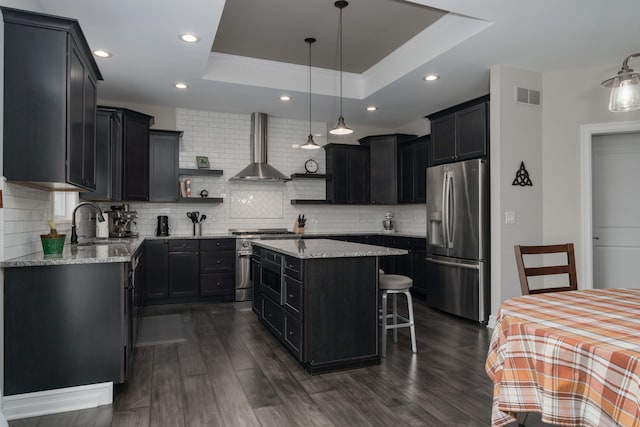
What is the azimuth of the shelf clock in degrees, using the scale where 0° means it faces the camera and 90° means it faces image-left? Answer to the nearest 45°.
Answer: approximately 0°

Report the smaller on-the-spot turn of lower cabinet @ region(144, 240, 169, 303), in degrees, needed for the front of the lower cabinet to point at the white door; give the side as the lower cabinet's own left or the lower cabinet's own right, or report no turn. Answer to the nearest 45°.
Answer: approximately 45° to the lower cabinet's own left

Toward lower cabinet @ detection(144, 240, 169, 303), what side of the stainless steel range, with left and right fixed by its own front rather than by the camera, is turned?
right

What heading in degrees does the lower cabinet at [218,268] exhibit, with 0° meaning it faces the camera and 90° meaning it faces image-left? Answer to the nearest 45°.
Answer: approximately 0°

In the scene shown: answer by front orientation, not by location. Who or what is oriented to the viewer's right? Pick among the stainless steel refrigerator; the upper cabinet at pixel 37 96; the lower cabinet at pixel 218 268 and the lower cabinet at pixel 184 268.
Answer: the upper cabinet

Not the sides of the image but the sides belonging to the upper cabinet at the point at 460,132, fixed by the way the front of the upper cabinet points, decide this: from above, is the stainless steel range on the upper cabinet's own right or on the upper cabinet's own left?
on the upper cabinet's own right

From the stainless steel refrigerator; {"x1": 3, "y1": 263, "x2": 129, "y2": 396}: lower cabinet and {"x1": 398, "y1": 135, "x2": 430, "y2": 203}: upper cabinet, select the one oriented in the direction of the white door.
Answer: the lower cabinet

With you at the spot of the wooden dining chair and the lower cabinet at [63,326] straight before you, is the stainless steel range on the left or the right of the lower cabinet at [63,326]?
right

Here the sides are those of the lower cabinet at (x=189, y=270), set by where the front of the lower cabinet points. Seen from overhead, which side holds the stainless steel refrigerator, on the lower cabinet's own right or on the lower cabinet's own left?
on the lower cabinet's own left
